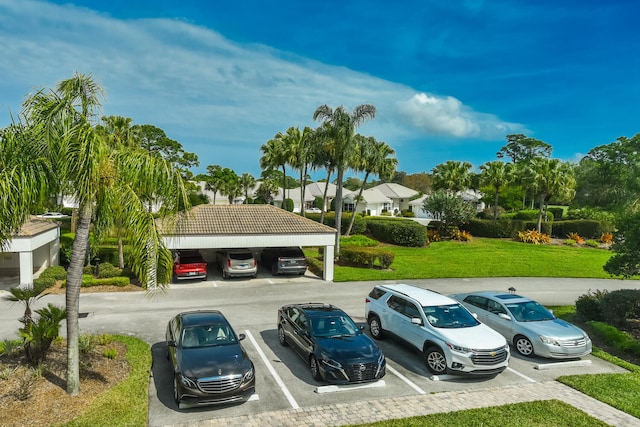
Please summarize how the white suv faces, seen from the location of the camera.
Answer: facing the viewer and to the right of the viewer

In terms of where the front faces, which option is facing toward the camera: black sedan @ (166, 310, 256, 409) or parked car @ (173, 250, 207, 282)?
the black sedan

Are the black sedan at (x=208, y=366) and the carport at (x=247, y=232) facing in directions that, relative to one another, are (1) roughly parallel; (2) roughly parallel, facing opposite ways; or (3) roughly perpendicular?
roughly parallel

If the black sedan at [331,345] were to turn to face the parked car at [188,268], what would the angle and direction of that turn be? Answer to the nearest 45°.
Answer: approximately 180°

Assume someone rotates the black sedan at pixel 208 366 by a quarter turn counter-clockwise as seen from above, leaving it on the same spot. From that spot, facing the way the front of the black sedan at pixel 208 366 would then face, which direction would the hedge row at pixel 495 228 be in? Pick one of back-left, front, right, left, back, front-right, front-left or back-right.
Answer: front-left

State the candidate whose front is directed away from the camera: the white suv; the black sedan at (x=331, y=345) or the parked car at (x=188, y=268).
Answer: the parked car

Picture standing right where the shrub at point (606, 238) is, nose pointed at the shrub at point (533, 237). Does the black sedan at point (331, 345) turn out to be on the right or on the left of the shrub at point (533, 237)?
left

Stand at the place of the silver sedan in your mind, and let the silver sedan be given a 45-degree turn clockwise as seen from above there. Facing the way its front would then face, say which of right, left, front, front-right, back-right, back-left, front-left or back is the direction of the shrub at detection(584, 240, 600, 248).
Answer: back

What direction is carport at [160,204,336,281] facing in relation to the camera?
toward the camera

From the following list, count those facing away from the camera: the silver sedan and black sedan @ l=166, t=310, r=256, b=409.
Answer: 0

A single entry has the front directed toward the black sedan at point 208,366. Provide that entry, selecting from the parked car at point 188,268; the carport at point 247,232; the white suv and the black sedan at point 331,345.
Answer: the carport

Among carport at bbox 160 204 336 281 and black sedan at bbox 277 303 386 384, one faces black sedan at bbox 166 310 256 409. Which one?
the carport

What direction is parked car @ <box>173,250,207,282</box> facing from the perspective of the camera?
away from the camera

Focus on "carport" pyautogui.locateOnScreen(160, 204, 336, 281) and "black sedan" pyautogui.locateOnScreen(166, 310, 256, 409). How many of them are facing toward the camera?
2

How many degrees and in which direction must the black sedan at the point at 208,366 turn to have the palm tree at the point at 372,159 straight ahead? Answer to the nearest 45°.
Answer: approximately 135° to its left

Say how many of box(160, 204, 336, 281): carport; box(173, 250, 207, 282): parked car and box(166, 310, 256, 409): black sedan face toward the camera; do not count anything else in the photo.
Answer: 2
